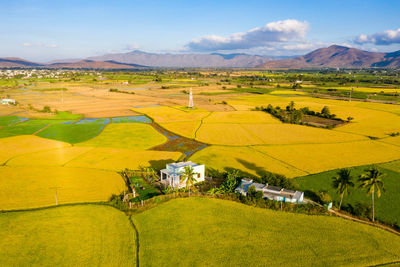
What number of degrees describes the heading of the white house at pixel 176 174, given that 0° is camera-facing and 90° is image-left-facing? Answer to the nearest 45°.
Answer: approximately 45°

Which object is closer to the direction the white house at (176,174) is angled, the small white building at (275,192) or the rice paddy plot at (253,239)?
the rice paddy plot

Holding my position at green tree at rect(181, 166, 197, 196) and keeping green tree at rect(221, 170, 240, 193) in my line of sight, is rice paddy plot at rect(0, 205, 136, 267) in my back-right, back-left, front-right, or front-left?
back-right

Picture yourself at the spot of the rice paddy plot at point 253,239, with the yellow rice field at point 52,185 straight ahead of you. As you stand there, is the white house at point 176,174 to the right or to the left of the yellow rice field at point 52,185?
right

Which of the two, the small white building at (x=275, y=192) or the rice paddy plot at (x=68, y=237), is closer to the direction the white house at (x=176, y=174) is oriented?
the rice paddy plot

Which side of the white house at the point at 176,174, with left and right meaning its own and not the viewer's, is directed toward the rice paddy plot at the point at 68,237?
front

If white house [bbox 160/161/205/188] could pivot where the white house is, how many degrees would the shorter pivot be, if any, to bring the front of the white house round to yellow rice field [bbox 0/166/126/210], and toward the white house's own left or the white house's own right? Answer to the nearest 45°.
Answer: approximately 45° to the white house's own right

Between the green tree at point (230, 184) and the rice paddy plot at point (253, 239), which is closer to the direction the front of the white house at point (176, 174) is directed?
the rice paddy plot

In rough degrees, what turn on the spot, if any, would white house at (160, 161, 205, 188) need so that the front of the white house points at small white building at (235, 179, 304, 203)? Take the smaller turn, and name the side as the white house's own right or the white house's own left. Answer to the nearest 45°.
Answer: approximately 90° to the white house's own left
